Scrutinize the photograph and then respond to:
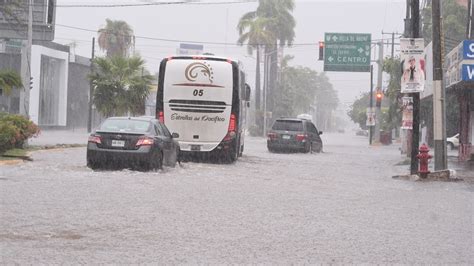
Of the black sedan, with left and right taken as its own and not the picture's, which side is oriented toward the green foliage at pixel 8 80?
left

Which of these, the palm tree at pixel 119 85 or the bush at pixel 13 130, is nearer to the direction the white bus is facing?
the palm tree

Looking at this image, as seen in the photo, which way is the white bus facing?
away from the camera

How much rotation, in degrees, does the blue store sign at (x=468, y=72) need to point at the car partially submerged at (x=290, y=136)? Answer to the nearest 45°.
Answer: approximately 135° to its right

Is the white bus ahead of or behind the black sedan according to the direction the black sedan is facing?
ahead

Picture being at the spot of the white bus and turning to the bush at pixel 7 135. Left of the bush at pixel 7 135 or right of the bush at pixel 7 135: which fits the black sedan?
left

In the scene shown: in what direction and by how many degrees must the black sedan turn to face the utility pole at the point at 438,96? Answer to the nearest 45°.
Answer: approximately 45° to its right

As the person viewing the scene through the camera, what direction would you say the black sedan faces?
facing away from the viewer and to the right of the viewer

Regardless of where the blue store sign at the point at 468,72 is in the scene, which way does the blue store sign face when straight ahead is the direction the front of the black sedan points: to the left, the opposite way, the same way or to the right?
the opposite way

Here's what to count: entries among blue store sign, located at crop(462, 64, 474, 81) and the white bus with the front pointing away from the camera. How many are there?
1

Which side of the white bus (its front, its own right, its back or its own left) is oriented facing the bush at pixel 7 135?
left

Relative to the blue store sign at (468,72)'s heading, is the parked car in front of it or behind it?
behind

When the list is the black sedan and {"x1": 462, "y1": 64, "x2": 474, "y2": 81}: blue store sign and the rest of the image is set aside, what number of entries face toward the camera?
1
